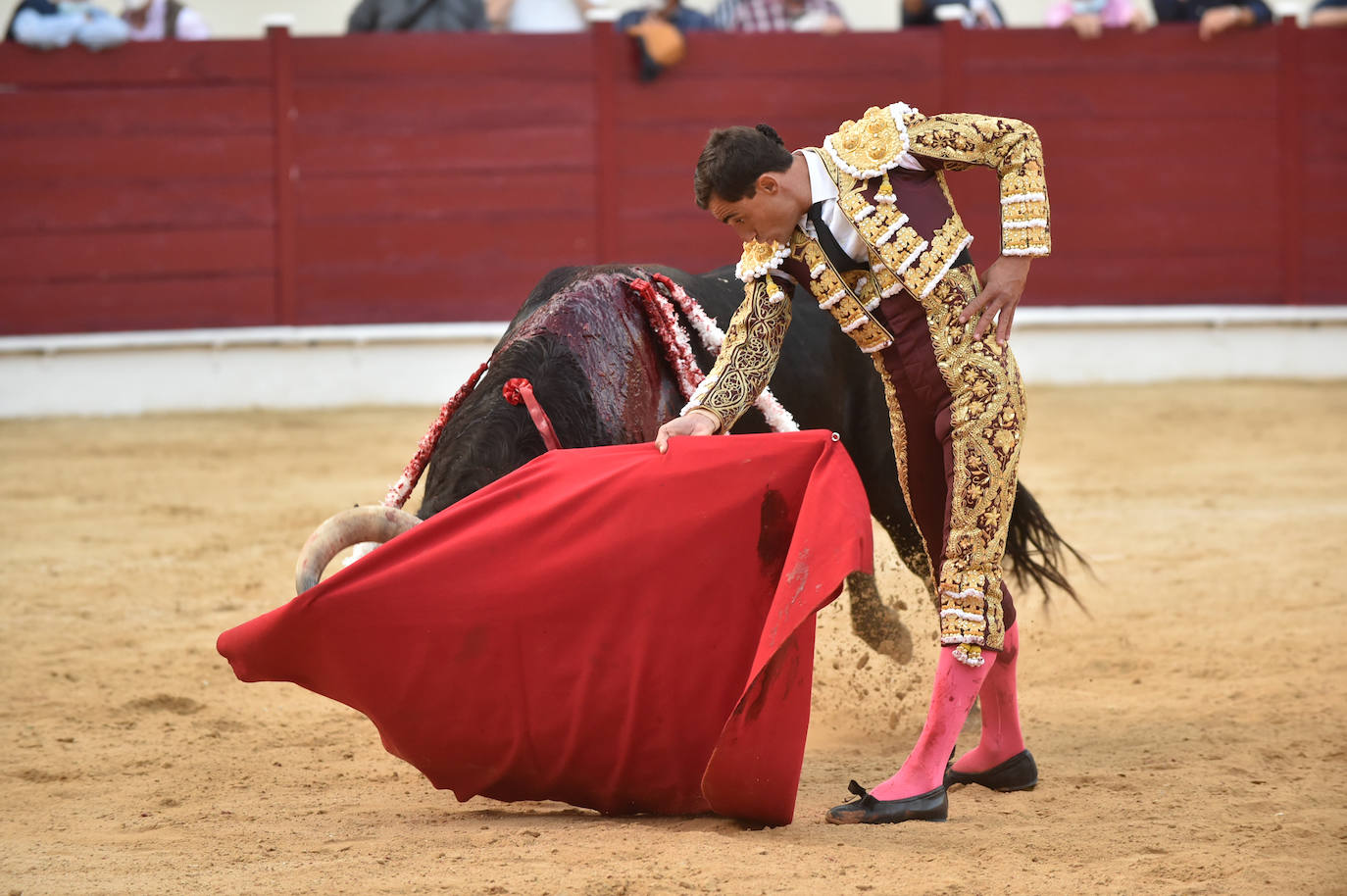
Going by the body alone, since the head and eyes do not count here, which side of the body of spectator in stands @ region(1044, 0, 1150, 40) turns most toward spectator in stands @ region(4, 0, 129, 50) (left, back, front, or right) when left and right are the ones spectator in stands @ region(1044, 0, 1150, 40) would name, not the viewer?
right

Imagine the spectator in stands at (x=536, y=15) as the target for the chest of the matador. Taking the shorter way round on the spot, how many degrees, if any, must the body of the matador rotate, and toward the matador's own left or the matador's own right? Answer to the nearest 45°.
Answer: approximately 135° to the matador's own right

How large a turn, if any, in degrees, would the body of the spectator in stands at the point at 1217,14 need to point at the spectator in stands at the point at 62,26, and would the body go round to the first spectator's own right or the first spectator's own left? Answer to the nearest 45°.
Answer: approximately 45° to the first spectator's own right

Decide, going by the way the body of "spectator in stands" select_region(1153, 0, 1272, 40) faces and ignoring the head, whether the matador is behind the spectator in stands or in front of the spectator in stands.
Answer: in front

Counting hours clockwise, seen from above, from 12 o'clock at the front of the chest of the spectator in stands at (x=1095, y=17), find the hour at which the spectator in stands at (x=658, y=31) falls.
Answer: the spectator in stands at (x=658, y=31) is roughly at 2 o'clock from the spectator in stands at (x=1095, y=17).

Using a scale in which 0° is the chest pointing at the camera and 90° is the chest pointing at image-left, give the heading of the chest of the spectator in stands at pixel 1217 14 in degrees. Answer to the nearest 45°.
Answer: approximately 0°

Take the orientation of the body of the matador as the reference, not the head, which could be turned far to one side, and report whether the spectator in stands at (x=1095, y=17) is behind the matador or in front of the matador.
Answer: behind

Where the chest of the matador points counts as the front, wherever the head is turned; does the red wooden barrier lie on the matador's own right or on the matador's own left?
on the matador's own right

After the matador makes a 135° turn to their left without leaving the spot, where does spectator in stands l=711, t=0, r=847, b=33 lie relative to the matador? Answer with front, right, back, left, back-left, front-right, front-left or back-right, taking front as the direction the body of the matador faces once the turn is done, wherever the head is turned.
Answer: left

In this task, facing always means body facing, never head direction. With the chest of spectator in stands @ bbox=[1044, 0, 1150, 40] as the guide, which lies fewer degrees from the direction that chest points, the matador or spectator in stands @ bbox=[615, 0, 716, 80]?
the matador
